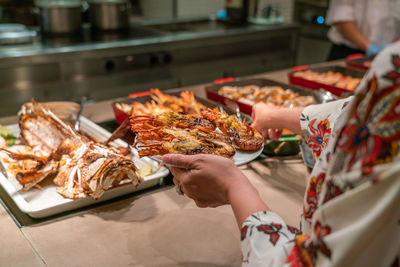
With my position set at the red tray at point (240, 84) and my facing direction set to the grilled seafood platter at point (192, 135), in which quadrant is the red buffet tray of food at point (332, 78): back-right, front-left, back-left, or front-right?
back-left

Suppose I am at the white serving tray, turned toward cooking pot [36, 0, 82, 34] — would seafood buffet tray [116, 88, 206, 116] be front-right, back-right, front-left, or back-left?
front-right

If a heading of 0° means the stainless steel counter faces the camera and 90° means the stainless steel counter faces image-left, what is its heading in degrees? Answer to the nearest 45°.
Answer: approximately 315°

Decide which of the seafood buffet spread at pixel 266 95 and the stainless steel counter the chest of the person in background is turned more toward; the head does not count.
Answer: the seafood buffet spread

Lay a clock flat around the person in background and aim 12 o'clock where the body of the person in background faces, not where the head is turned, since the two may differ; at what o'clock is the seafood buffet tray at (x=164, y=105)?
The seafood buffet tray is roughly at 2 o'clock from the person in background.

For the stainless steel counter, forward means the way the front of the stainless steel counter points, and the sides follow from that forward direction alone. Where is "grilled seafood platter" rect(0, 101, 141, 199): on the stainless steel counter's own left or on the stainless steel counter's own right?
on the stainless steel counter's own right

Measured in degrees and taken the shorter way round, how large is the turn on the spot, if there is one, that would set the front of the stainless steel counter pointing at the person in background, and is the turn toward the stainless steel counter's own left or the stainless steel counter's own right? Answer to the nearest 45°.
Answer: approximately 45° to the stainless steel counter's own left

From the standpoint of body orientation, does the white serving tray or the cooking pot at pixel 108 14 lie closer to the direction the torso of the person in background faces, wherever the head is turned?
the white serving tray

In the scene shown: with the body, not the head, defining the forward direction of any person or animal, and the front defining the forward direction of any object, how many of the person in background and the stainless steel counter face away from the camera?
0

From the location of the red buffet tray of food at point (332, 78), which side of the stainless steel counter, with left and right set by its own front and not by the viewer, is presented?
front

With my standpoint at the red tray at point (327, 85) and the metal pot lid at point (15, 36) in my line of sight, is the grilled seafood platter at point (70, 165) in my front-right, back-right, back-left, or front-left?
front-left

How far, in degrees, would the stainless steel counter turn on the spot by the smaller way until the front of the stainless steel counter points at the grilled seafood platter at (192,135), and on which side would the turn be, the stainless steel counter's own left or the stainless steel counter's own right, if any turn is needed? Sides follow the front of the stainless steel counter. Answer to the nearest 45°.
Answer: approximately 45° to the stainless steel counter's own right

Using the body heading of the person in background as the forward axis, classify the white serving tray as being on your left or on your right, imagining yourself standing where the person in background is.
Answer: on your right

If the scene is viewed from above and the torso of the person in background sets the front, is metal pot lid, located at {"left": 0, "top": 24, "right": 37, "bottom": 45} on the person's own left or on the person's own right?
on the person's own right

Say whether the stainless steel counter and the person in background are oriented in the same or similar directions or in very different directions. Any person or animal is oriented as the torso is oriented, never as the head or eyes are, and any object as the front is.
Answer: same or similar directions
